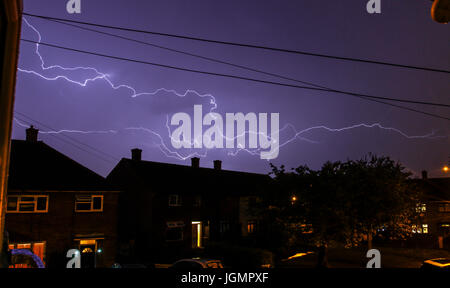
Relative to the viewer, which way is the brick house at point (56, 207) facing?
toward the camera

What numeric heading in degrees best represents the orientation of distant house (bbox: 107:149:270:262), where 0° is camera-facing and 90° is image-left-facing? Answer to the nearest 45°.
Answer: approximately 315°

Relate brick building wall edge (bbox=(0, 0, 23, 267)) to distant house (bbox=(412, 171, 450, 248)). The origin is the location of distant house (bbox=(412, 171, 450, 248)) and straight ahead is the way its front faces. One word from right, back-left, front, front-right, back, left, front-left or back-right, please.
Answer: front

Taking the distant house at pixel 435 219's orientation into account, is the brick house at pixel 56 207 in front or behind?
in front

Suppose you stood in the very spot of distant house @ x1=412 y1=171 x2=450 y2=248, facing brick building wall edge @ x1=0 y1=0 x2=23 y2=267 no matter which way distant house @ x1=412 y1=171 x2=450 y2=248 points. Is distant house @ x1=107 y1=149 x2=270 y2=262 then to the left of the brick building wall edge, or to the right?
right

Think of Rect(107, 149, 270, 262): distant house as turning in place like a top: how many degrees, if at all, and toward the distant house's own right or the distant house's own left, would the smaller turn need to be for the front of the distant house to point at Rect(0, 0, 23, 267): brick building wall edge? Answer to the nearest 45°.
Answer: approximately 45° to the distant house's own right

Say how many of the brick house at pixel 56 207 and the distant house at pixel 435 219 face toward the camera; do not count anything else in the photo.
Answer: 2

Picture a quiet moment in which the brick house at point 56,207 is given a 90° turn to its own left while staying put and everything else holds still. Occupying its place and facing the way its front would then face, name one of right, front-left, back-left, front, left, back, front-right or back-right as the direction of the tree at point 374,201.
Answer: front-right

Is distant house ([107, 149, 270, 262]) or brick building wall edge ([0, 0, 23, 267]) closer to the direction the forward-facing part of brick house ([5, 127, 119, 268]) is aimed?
the brick building wall edge

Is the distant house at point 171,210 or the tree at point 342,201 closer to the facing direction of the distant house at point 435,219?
the tree

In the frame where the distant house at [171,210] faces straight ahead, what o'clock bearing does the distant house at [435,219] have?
the distant house at [435,219] is roughly at 10 o'clock from the distant house at [171,210].

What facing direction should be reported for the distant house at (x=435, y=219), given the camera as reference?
facing the viewer

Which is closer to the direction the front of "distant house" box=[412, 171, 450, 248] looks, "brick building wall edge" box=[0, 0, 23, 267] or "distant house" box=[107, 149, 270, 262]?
the brick building wall edge
